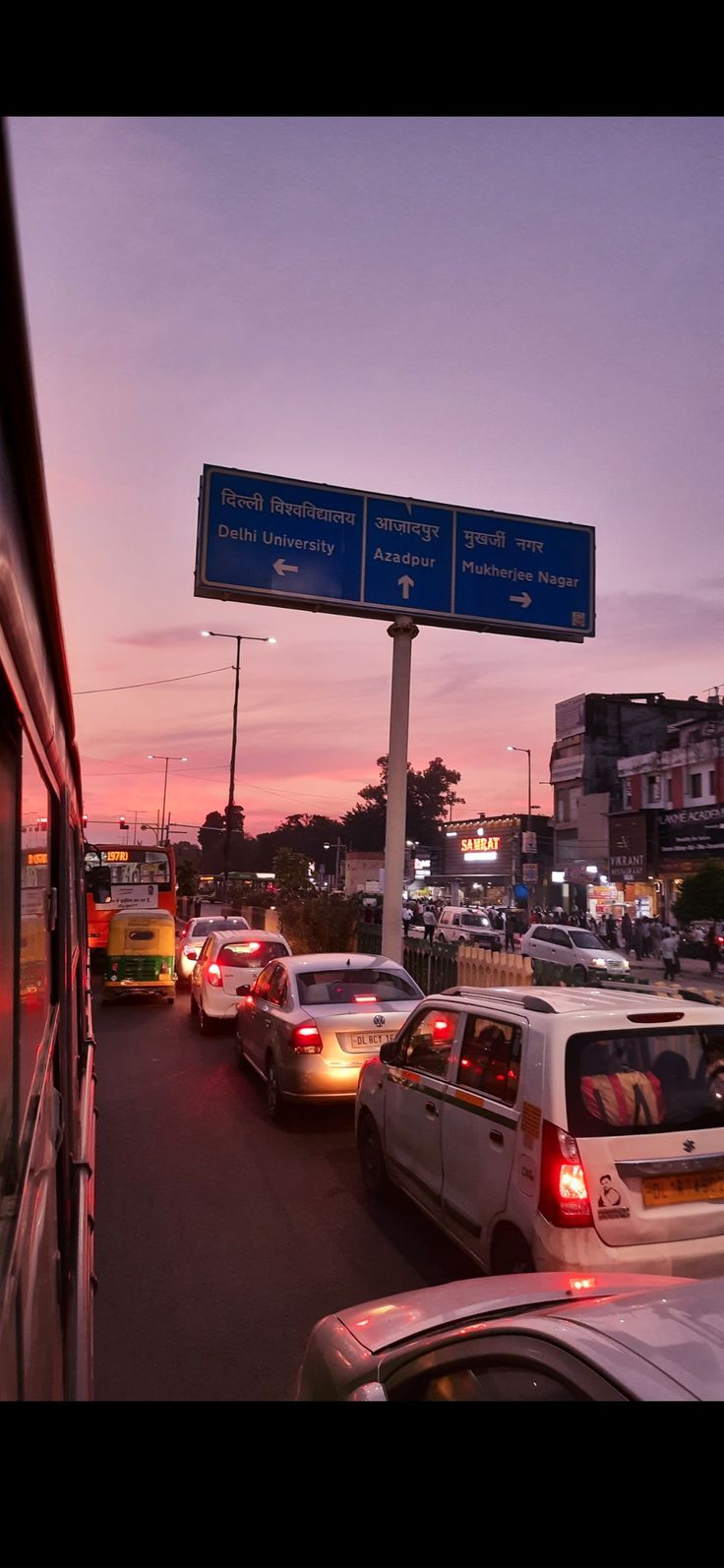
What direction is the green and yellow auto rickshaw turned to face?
away from the camera

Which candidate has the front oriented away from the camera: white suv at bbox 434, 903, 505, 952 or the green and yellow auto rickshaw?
the green and yellow auto rickshaw

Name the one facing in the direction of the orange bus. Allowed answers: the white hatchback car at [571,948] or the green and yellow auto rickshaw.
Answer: the green and yellow auto rickshaw

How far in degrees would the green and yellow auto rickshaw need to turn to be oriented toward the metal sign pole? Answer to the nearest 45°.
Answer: approximately 135° to its right

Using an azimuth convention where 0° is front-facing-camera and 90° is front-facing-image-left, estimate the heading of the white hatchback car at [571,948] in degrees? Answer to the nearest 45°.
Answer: approximately 315°

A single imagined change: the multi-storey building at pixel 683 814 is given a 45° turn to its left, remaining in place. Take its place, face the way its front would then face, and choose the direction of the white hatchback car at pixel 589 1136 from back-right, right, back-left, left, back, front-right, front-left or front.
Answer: front

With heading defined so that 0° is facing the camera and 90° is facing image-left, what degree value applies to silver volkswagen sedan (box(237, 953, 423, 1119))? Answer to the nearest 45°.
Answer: approximately 135°

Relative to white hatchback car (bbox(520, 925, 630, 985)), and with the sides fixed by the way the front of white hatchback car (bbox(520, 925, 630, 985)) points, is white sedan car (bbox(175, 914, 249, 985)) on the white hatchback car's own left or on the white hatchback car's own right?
on the white hatchback car's own right

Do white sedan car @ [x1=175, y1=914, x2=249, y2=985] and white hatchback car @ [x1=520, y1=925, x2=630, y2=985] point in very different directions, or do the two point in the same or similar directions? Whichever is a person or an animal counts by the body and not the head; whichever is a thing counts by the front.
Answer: very different directions

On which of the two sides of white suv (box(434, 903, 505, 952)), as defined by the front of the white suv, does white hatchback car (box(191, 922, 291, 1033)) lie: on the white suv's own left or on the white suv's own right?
on the white suv's own right

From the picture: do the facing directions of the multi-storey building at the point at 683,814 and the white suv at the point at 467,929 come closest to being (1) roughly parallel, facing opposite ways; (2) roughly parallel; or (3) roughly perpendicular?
roughly perpendicular

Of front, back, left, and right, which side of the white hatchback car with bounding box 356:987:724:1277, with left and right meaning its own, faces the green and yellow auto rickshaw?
front

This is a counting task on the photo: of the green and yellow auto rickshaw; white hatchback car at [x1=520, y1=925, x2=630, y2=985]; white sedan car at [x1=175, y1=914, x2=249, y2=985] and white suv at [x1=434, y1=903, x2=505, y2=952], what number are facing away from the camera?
2

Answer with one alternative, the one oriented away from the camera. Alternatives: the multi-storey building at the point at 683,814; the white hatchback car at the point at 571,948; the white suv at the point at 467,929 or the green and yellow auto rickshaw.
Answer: the green and yellow auto rickshaw

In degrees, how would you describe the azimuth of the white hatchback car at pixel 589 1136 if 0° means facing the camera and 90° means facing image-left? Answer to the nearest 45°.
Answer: approximately 135°

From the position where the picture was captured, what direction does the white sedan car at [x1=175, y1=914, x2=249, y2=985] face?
facing away from the viewer

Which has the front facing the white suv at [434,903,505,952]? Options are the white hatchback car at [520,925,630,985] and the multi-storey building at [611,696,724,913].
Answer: the multi-storey building

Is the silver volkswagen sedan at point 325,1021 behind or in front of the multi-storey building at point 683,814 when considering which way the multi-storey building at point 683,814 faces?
in front
